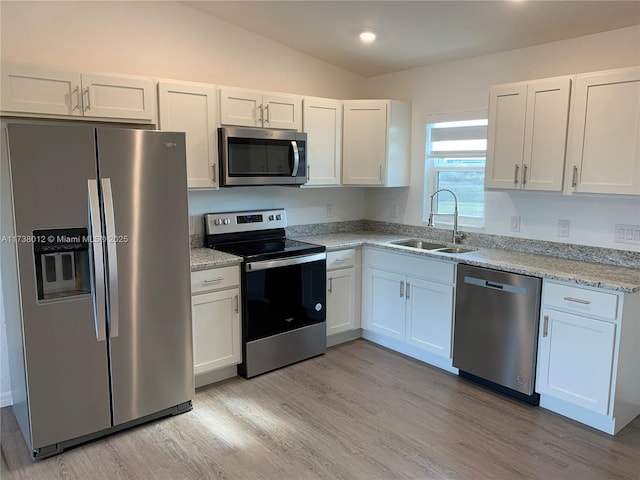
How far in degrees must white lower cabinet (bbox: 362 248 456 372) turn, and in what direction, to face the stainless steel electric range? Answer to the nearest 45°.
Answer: approximately 45° to its right

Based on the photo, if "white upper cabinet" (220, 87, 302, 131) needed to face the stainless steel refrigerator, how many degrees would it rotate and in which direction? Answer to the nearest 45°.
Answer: approximately 90° to its right

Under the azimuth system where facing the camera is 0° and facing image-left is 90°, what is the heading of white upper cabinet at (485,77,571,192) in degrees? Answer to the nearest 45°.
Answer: approximately 45°

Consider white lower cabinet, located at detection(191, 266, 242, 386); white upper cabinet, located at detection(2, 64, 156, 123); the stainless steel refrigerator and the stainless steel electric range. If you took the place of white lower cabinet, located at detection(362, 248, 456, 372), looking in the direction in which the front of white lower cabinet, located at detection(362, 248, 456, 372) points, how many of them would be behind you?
0

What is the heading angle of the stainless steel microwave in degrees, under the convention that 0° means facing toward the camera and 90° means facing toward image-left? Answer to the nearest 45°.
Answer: approximately 315°

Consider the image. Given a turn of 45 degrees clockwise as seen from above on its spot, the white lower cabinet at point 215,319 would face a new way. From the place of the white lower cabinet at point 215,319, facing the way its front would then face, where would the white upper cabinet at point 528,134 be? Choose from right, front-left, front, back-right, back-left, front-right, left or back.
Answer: left

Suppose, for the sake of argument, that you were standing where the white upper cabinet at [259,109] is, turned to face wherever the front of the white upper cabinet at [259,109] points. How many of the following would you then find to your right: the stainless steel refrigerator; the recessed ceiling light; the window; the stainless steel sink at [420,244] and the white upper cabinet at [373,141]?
1

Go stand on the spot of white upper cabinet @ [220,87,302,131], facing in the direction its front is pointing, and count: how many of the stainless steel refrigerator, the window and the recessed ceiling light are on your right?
1

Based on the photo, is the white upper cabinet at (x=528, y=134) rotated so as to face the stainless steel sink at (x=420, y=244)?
no

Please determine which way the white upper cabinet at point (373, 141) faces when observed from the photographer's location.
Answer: facing the viewer and to the left of the viewer

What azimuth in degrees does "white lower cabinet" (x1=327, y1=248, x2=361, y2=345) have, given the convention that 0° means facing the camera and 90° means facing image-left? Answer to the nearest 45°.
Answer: approximately 315°

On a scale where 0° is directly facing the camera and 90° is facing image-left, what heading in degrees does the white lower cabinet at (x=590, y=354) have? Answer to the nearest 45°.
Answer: approximately 45°

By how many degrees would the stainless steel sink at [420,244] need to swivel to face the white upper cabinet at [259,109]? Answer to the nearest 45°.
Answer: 0° — it already faces it

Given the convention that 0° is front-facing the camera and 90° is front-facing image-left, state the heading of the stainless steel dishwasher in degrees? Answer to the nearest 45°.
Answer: approximately 45°

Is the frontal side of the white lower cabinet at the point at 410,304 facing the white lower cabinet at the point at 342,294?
no
